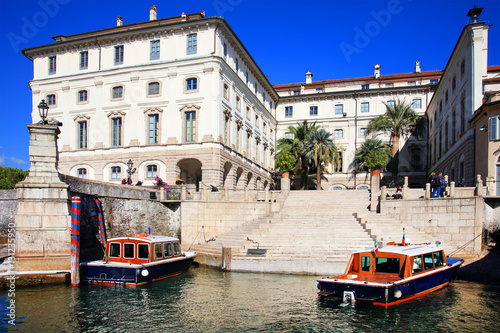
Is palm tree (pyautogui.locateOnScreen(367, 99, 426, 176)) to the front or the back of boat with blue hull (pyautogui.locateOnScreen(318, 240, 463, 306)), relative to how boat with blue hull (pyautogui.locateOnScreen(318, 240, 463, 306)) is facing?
to the front

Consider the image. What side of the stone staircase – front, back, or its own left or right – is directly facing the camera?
front

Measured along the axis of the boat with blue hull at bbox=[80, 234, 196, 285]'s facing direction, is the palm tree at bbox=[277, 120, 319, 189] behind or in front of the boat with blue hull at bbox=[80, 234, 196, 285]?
in front

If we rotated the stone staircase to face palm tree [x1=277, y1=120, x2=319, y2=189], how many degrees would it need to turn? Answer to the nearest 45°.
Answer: approximately 180°

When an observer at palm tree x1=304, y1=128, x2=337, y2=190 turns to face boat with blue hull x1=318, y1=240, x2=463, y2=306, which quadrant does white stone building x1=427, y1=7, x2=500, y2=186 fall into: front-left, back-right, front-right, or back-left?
front-left

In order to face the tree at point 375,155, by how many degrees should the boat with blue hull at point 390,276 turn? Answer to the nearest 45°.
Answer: approximately 45° to its left

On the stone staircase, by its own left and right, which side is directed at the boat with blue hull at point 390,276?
front

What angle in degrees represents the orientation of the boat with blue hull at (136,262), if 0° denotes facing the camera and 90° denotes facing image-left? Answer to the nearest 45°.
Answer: approximately 225°

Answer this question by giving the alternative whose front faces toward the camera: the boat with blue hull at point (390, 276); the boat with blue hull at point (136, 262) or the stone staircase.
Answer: the stone staircase

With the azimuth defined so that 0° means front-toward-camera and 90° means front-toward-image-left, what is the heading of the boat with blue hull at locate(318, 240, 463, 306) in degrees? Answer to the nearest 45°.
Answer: approximately 225°

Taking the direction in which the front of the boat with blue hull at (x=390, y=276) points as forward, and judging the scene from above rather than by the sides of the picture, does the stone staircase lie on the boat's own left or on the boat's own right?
on the boat's own left

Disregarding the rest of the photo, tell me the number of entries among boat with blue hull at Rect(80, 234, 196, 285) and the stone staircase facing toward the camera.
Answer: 1
